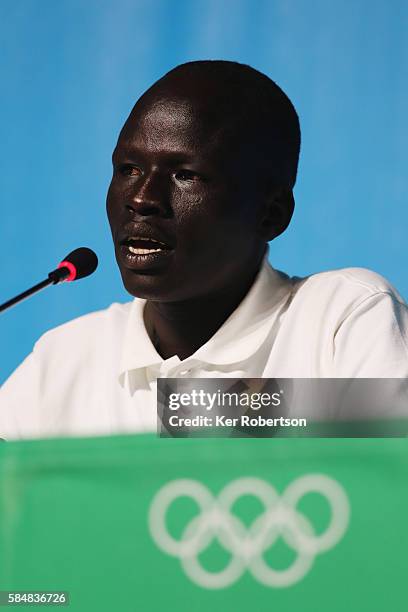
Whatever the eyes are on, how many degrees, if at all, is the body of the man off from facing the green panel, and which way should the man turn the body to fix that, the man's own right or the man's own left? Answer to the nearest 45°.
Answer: approximately 45° to the man's own left

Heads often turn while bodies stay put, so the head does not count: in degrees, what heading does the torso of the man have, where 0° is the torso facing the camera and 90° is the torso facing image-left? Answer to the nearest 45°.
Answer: approximately 45°
